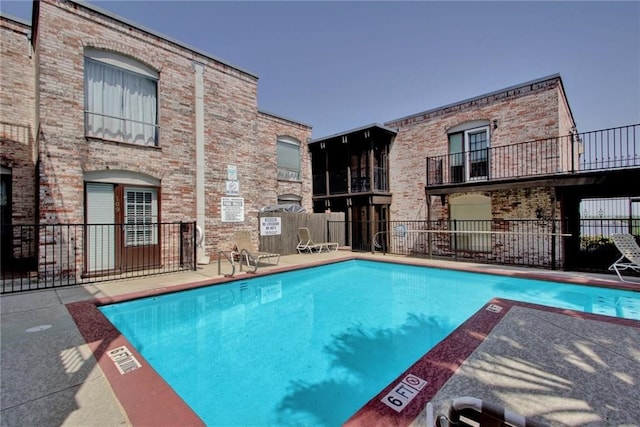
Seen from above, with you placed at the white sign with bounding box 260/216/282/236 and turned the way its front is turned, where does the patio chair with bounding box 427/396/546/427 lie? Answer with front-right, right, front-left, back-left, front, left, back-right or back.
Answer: front

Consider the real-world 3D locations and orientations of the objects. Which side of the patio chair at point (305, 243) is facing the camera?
right

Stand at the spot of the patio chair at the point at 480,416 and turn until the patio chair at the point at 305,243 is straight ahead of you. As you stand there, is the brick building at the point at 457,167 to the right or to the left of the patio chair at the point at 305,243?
right

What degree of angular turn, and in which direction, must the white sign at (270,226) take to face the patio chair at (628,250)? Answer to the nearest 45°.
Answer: approximately 45° to its left

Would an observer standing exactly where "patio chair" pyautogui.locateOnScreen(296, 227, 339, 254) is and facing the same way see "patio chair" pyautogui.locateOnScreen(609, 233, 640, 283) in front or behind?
in front

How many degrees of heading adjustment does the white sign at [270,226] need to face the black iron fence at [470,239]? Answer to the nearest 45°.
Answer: approximately 90° to its left

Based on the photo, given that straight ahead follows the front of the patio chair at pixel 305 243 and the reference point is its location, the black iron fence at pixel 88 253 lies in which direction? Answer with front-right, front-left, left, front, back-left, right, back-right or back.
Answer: back-right

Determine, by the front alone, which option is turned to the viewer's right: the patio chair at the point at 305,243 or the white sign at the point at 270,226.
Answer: the patio chair

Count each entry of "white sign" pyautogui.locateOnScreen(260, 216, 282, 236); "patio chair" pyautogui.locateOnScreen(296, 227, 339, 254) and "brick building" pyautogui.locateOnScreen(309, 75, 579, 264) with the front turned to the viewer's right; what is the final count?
1

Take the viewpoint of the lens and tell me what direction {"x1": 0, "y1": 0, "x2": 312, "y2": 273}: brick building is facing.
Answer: facing the viewer and to the right of the viewer

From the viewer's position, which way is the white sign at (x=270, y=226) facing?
facing the viewer

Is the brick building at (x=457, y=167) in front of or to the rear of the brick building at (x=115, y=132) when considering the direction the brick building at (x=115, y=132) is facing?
in front

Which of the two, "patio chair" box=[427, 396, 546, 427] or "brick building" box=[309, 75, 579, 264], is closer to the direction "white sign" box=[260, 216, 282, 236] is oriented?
the patio chair

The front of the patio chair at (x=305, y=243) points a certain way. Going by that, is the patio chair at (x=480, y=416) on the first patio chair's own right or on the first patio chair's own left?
on the first patio chair's own right
